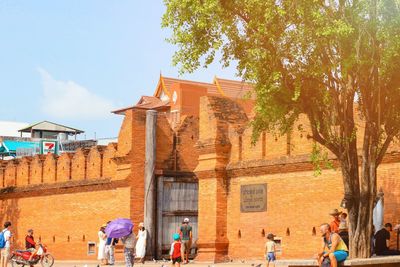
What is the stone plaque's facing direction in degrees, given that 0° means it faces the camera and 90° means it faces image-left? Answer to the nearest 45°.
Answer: approximately 0°

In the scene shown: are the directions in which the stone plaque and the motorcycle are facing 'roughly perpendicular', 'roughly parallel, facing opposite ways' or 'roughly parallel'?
roughly perpendicular
